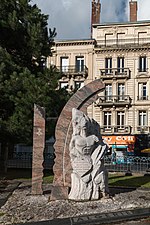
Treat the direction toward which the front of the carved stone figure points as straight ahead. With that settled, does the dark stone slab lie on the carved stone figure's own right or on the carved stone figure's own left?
on the carved stone figure's own right

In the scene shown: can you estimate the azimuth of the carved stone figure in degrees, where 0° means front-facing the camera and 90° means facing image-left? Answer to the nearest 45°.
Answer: approximately 0°

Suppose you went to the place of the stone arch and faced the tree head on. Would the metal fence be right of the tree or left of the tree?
right

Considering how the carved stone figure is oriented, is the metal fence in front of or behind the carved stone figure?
behind

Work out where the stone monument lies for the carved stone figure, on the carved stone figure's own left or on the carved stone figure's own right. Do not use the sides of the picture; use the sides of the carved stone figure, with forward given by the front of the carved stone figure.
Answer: on the carved stone figure's own right

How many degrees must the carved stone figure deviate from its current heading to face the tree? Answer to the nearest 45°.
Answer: approximately 135° to its right

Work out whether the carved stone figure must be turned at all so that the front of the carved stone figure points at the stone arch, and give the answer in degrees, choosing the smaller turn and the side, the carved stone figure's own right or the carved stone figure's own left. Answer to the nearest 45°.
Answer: approximately 135° to the carved stone figure's own right
